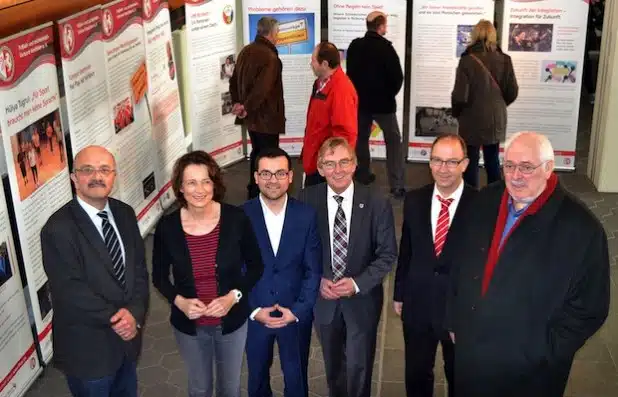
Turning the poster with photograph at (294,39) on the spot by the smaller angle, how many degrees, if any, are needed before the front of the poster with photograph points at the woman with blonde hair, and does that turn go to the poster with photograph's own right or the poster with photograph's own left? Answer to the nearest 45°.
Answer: approximately 45° to the poster with photograph's own left

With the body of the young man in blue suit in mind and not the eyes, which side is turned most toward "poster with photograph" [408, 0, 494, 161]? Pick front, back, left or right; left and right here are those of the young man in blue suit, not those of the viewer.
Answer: back

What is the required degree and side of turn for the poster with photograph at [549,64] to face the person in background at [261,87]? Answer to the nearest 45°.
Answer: approximately 45° to its right

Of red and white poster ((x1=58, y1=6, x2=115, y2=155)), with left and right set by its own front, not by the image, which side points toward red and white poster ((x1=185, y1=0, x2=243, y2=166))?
left

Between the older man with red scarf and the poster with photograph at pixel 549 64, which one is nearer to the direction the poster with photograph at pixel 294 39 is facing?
the older man with red scarf

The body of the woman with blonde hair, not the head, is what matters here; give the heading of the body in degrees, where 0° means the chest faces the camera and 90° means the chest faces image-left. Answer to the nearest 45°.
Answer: approximately 180°

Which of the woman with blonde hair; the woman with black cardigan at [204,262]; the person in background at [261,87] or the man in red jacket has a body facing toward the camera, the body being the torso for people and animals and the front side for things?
the woman with black cardigan

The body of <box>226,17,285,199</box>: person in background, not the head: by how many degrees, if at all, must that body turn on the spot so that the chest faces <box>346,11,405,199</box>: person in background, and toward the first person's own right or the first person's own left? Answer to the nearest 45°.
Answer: approximately 45° to the first person's own right

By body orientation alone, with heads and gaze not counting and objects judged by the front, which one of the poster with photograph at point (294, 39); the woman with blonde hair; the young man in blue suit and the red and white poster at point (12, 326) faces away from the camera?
the woman with blonde hair

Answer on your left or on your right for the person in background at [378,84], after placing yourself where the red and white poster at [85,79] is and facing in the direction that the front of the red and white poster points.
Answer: on your left

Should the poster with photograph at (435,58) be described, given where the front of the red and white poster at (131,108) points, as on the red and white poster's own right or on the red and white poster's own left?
on the red and white poster's own left

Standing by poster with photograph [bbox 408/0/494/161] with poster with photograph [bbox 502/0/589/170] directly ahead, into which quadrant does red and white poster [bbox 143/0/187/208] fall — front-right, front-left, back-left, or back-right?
back-right

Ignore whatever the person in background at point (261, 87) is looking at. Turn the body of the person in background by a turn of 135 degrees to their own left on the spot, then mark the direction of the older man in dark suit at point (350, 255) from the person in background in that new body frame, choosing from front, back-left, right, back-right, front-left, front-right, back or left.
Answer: left

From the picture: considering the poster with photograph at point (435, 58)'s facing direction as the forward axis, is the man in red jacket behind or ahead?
ahead
